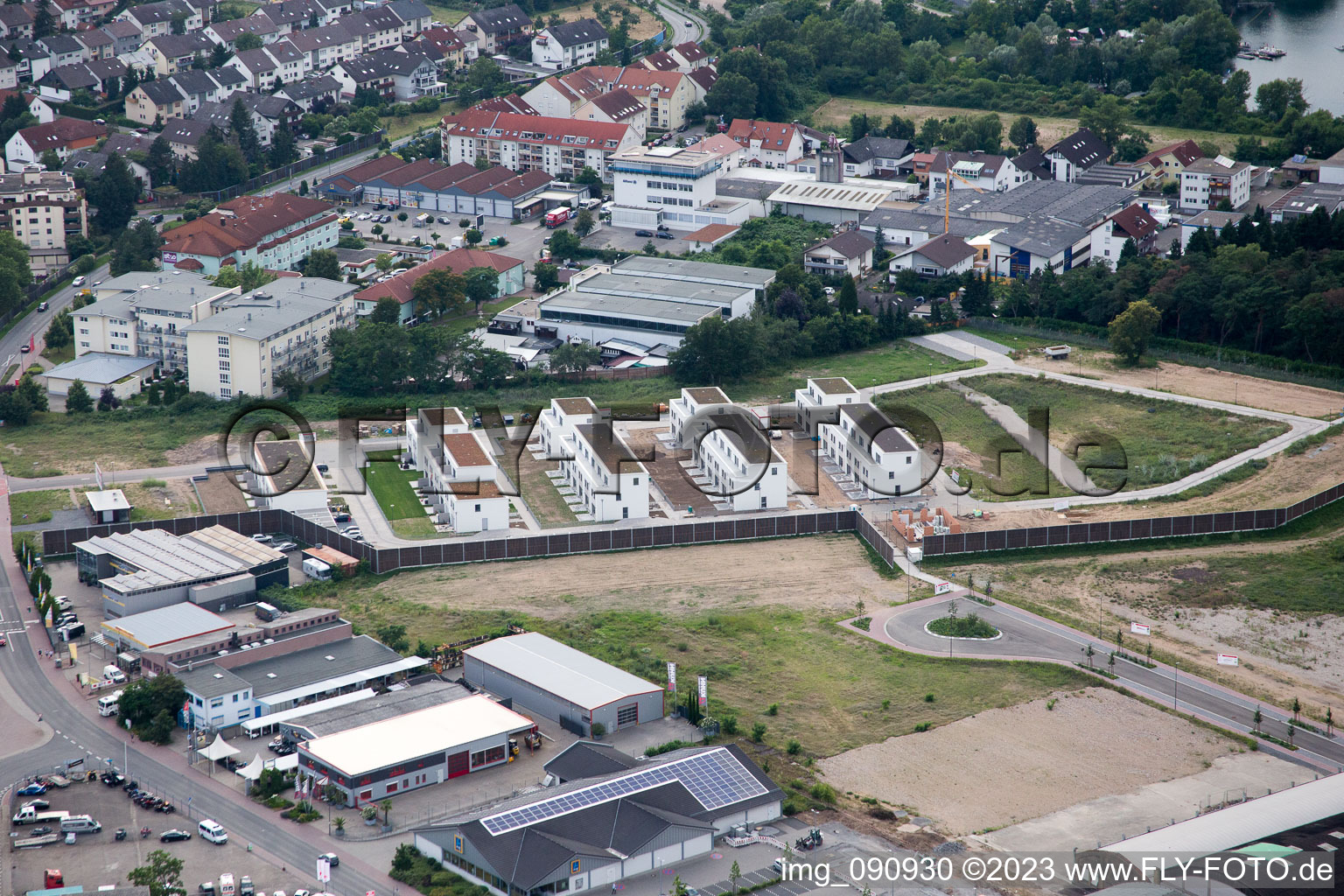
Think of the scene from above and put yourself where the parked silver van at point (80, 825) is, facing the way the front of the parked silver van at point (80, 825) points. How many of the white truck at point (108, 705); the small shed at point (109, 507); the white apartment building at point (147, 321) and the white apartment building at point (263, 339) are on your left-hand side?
4

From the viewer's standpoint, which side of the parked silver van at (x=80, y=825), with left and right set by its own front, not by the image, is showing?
right

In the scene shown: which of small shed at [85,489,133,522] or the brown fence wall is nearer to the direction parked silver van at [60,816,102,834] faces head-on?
the brown fence wall

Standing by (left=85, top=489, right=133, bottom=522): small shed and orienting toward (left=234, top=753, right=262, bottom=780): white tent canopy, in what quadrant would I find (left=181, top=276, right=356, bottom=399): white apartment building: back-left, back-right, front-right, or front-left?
back-left

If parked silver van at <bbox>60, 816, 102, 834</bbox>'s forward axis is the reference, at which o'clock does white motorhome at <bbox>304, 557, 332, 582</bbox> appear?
The white motorhome is roughly at 10 o'clock from the parked silver van.
